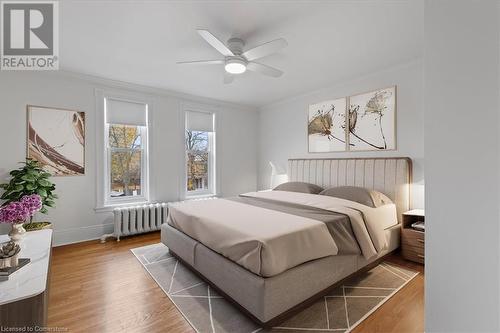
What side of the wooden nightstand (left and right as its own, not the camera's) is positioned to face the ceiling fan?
front

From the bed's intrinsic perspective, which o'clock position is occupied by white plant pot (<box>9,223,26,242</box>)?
The white plant pot is roughly at 1 o'clock from the bed.

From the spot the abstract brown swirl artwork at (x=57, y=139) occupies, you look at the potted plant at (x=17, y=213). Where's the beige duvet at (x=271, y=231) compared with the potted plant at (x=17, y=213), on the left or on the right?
left

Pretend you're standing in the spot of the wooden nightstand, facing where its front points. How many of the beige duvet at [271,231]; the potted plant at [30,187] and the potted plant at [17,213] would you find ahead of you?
3

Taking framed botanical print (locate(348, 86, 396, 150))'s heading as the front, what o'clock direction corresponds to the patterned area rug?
The patterned area rug is roughly at 11 o'clock from the framed botanical print.

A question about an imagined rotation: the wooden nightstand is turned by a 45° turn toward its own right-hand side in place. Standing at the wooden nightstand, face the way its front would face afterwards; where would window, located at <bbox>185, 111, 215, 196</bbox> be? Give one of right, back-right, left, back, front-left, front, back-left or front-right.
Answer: front

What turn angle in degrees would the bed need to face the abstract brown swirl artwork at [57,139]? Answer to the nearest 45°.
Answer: approximately 45° to its right

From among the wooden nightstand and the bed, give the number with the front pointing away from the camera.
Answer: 0

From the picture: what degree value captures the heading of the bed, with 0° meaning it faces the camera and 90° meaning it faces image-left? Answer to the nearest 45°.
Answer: approximately 45°

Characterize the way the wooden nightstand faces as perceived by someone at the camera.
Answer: facing the viewer and to the left of the viewer

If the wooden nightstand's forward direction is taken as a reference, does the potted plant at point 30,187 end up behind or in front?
in front

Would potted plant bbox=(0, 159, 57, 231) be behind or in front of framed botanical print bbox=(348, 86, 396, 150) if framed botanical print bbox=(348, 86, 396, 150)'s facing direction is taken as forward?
in front

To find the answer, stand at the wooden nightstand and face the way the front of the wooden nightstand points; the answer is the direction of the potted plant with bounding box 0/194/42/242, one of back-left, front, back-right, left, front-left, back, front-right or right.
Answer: front

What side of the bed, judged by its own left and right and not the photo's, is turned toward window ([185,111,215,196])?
right
